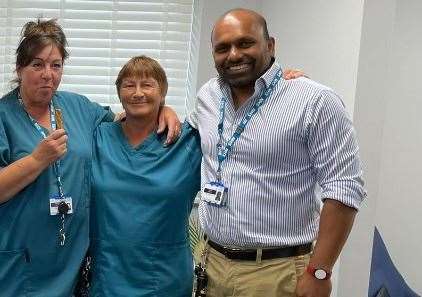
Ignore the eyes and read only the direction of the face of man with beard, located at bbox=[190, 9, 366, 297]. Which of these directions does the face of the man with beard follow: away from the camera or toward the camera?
toward the camera

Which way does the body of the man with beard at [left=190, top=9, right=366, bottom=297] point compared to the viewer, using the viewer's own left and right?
facing the viewer and to the left of the viewer
